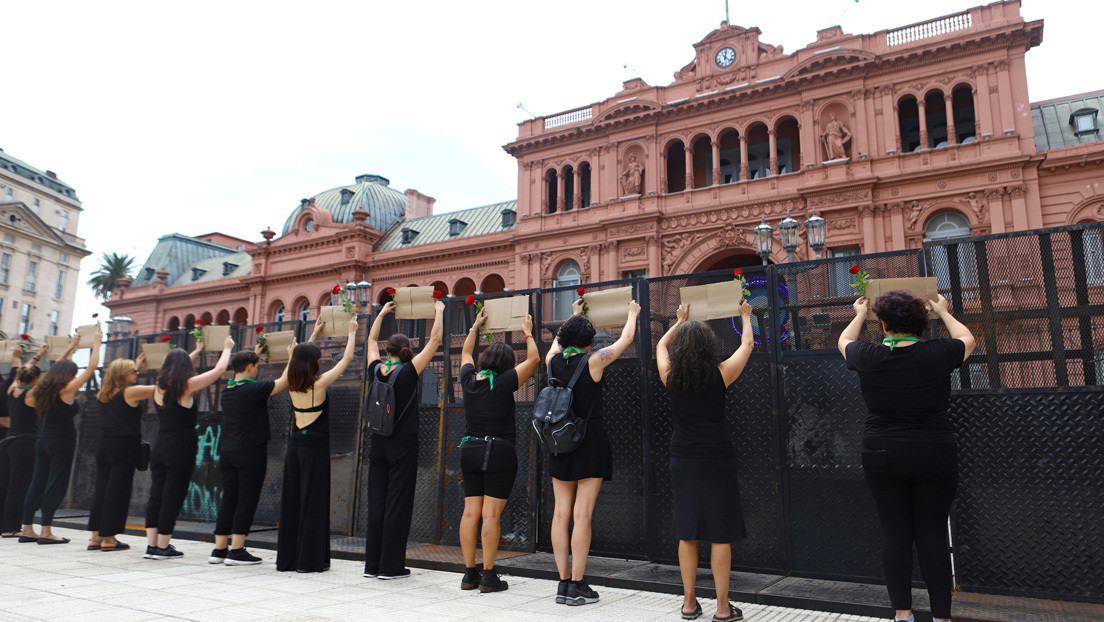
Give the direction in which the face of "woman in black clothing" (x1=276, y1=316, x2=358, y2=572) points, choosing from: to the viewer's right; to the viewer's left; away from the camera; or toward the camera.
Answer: away from the camera

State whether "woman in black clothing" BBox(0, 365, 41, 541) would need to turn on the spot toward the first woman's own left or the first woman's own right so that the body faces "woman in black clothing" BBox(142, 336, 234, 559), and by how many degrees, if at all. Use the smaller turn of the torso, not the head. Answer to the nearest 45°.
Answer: approximately 90° to the first woman's own right

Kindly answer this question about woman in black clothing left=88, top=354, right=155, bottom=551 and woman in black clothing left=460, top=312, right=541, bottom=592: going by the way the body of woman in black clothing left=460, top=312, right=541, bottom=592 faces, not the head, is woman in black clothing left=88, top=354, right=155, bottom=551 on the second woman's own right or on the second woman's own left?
on the second woman's own left

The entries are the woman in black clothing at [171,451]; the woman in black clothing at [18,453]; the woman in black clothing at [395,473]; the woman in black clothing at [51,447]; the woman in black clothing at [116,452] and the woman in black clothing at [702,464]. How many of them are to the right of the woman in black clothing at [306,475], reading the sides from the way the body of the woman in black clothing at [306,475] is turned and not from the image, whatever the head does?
2

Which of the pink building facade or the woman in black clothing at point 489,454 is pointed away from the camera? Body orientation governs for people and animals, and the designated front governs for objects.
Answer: the woman in black clothing

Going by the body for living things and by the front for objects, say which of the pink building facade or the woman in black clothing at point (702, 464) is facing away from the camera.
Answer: the woman in black clothing

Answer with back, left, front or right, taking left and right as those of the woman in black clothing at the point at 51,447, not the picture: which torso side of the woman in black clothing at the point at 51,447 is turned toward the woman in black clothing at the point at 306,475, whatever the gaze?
right

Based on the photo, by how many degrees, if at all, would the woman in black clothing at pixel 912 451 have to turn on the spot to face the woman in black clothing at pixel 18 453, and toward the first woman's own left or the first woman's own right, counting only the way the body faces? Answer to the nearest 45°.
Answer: approximately 90° to the first woman's own left

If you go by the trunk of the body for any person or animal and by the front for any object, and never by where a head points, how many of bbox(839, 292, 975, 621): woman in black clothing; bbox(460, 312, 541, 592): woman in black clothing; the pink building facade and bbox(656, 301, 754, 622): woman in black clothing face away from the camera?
3

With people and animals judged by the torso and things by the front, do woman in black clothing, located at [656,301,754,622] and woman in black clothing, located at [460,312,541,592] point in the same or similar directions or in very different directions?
same or similar directions

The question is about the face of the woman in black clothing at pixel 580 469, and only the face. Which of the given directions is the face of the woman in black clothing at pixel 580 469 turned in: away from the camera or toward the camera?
away from the camera

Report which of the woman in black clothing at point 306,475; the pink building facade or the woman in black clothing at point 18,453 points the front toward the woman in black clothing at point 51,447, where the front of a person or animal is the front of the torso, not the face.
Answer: the pink building facade

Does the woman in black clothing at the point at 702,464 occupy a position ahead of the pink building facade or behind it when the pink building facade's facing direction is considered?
ahead

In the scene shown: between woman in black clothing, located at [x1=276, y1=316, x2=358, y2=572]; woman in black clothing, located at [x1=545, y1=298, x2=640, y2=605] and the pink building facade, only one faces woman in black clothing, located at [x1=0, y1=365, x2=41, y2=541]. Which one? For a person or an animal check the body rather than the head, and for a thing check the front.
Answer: the pink building facade

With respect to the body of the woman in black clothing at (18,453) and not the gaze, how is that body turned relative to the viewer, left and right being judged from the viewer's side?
facing away from the viewer and to the right of the viewer

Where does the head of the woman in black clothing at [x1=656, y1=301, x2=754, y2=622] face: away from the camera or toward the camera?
away from the camera

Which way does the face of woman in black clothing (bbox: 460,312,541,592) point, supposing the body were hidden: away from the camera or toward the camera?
away from the camera

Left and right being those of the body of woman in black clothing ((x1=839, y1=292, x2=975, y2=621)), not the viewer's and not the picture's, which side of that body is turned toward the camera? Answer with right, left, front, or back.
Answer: back

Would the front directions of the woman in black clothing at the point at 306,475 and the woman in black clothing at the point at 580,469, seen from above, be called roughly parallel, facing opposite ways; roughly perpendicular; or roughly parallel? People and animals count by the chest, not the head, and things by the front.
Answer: roughly parallel

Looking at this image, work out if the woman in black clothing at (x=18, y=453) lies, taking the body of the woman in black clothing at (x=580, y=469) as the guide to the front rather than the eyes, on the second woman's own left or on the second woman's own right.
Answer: on the second woman's own left

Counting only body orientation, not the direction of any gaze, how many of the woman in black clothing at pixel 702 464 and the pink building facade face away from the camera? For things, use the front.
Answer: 1

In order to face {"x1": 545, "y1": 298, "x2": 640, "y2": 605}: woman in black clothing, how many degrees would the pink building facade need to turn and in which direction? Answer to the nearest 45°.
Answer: approximately 45° to its left
